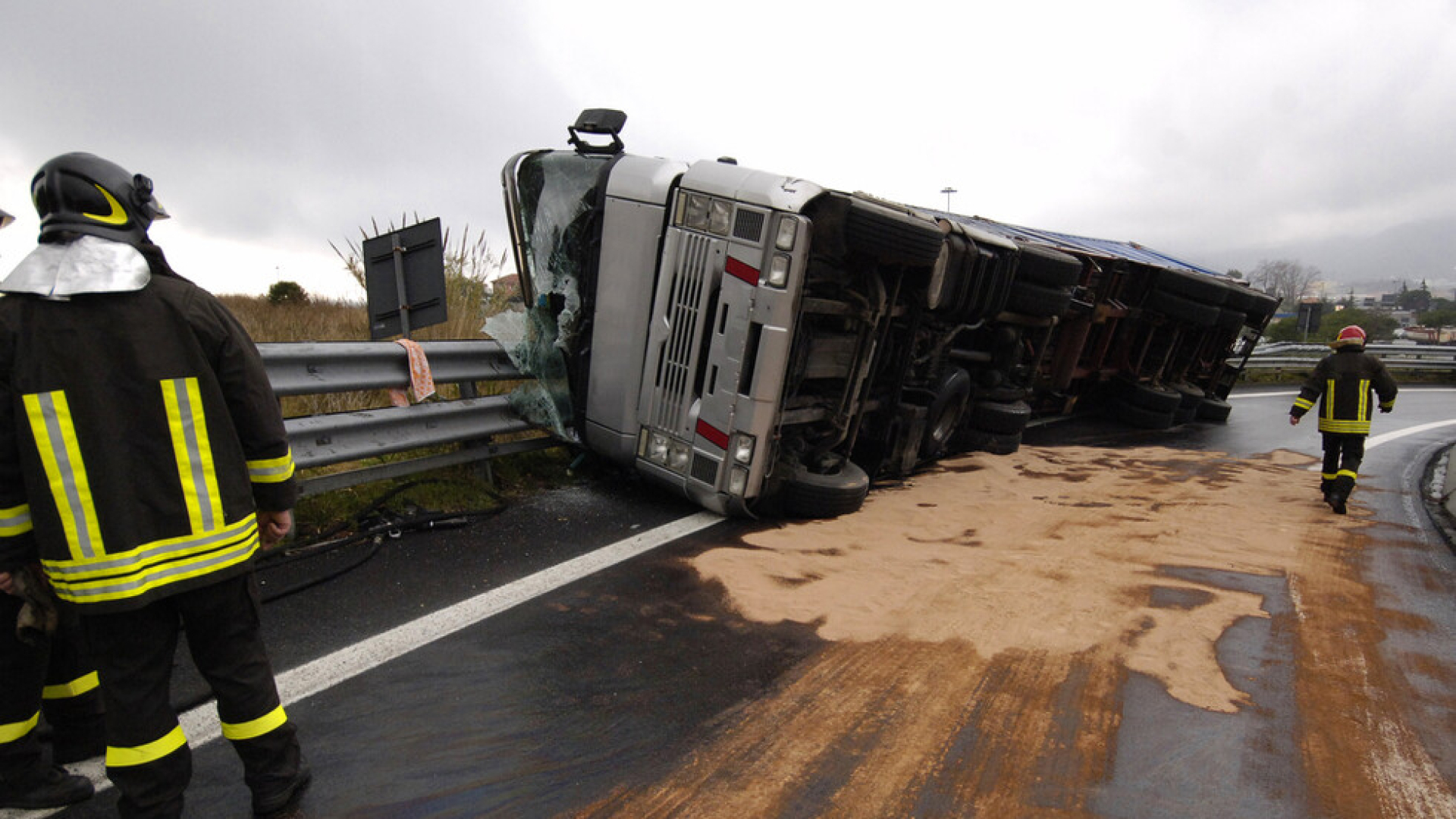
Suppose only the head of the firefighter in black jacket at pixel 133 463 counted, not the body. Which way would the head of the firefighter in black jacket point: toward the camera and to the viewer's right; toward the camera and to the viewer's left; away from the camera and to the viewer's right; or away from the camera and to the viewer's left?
away from the camera and to the viewer's right

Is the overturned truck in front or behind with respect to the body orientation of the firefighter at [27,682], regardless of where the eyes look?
in front

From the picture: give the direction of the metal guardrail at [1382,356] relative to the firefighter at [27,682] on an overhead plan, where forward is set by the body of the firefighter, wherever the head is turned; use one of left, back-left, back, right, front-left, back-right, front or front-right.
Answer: front

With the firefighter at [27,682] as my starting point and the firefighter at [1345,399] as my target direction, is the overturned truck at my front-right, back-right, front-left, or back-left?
front-left

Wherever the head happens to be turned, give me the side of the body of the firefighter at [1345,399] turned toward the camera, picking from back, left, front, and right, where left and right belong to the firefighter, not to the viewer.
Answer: back

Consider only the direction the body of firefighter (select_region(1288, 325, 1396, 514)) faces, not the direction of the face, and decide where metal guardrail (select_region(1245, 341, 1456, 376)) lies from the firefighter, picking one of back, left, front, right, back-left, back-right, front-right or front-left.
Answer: front

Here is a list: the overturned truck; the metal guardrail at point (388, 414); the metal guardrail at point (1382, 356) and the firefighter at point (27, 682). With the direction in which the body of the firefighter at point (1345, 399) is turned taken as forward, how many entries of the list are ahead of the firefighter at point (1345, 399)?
1

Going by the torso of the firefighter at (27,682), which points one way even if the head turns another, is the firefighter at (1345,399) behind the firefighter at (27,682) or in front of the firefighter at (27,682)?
in front
